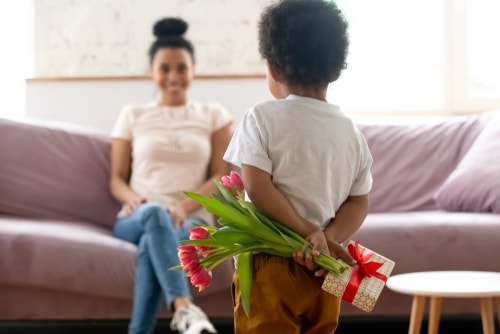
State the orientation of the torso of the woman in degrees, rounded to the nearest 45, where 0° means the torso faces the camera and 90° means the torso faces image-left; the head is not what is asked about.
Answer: approximately 0°

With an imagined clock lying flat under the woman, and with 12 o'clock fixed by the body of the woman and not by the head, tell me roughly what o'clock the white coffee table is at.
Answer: The white coffee table is roughly at 11 o'clock from the woman.

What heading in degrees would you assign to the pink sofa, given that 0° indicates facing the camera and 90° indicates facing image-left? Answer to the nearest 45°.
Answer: approximately 0°
